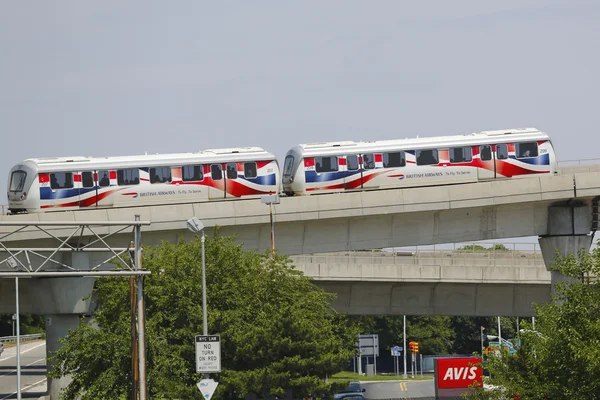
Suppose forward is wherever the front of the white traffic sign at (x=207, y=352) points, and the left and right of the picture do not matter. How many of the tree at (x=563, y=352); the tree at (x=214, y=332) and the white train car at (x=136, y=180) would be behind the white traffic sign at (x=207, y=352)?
2

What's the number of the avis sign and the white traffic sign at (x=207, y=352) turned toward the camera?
2

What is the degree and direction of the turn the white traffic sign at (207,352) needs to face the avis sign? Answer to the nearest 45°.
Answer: approximately 135° to its left

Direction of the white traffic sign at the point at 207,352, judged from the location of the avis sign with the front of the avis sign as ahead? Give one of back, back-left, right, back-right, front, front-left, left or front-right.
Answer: front-right

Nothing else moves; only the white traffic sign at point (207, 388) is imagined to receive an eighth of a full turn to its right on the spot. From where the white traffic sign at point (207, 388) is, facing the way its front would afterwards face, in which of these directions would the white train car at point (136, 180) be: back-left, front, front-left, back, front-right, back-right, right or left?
back-right

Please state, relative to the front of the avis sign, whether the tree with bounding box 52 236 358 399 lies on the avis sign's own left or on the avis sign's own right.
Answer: on the avis sign's own right

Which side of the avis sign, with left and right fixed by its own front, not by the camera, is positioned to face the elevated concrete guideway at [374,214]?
back

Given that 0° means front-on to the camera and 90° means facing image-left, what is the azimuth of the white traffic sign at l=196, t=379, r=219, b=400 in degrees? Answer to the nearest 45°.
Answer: approximately 0°
